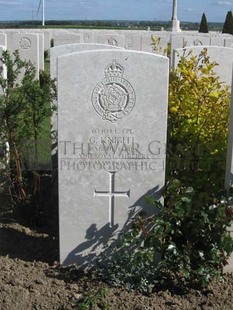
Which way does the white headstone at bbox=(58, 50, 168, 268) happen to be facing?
toward the camera

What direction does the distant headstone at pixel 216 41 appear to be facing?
toward the camera

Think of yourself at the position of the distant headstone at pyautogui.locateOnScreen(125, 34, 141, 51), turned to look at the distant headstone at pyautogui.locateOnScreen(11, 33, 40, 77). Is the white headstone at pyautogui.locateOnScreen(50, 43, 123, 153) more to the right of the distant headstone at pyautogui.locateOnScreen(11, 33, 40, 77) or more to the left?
left

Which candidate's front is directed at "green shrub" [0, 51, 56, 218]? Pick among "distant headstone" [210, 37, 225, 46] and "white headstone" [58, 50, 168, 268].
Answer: the distant headstone

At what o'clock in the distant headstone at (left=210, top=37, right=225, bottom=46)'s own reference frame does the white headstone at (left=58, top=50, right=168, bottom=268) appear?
The white headstone is roughly at 12 o'clock from the distant headstone.

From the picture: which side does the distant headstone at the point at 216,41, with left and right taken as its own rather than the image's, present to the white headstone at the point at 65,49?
front

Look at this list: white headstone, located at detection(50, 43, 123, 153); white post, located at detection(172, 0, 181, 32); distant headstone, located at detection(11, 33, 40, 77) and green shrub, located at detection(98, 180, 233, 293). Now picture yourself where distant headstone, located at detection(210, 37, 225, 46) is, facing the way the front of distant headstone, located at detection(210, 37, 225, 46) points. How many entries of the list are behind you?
1

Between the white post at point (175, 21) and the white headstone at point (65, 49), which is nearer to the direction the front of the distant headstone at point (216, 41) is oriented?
the white headstone

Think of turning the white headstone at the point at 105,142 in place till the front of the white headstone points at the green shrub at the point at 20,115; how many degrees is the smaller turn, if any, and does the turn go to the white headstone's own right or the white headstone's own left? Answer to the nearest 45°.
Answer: approximately 135° to the white headstone's own right

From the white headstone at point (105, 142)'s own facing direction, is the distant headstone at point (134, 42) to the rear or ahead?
to the rear

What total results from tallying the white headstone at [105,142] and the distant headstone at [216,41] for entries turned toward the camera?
2

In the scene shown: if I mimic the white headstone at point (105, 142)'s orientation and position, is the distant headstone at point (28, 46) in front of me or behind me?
behind

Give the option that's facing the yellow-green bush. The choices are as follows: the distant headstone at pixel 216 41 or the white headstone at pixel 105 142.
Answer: the distant headstone
